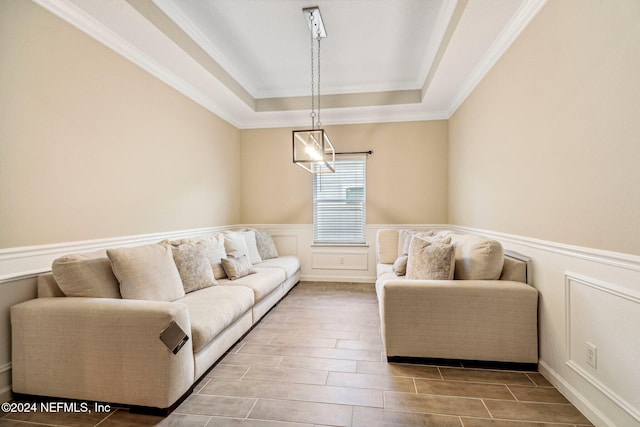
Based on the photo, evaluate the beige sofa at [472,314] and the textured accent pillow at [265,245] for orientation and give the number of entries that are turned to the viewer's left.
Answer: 1

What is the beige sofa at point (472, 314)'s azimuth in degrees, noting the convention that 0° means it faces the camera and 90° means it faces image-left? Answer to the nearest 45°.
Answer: approximately 90°

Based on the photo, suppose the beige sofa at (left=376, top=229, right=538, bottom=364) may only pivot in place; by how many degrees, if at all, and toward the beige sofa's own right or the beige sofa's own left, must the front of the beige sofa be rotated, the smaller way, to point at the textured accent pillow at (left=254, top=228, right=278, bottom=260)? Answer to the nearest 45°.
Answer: approximately 45° to the beige sofa's own right

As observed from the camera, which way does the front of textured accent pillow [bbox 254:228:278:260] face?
facing the viewer and to the right of the viewer

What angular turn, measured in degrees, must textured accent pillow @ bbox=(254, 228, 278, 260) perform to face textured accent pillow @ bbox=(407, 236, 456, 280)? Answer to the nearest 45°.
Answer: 0° — it already faces it

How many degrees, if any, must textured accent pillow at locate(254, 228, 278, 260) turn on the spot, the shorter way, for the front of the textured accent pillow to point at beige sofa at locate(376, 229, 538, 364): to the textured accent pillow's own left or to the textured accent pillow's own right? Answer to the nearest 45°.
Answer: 0° — it already faces it

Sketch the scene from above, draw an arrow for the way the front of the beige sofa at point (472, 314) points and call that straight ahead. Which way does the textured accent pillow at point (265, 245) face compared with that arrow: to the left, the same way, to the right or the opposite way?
the opposite way

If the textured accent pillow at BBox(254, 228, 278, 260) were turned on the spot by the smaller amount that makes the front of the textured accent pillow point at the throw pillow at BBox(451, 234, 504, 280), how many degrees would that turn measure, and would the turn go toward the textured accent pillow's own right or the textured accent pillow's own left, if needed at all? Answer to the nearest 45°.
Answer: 0° — it already faces it
